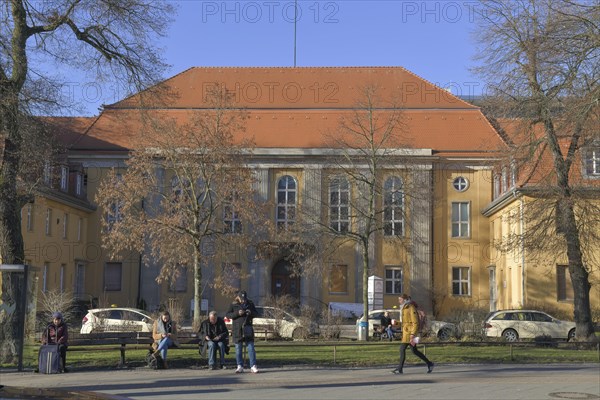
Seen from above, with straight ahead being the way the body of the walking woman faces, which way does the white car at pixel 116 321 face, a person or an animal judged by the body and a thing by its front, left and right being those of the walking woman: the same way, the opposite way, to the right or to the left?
the opposite way

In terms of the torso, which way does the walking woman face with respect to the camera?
to the viewer's left

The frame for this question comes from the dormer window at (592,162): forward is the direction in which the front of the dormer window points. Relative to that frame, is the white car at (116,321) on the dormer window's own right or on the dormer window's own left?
on the dormer window's own right

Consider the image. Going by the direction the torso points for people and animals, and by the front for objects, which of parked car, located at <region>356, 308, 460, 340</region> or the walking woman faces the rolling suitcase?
the walking woman

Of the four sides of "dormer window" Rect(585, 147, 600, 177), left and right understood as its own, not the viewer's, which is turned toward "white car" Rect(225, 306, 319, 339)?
right
